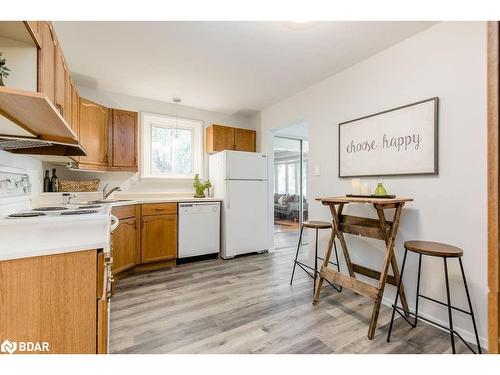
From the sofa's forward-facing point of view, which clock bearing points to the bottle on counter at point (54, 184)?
The bottle on counter is roughly at 1 o'clock from the sofa.

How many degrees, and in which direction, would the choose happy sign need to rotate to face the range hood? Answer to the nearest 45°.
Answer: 0° — it already faces it

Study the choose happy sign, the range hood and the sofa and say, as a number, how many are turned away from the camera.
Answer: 0

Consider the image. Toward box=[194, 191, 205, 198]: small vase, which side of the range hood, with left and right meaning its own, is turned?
left

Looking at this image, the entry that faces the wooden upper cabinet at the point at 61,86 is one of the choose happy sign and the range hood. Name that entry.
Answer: the choose happy sign

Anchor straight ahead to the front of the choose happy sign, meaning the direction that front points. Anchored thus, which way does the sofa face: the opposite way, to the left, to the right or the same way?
to the left

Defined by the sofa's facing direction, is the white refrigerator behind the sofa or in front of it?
in front

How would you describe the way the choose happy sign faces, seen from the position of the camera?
facing the viewer and to the left of the viewer

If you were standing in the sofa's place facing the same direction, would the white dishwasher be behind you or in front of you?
in front

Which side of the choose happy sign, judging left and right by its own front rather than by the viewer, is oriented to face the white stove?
front

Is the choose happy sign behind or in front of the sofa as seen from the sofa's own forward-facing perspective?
in front

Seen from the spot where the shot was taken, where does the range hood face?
facing the viewer and to the right of the viewer

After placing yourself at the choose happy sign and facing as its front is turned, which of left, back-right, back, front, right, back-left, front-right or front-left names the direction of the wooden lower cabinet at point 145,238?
front-right

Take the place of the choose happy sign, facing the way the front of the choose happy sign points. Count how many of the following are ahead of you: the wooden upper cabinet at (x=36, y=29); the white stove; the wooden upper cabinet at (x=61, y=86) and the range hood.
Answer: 4

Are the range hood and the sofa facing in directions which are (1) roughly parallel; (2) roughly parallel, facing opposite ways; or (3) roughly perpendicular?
roughly perpendicular

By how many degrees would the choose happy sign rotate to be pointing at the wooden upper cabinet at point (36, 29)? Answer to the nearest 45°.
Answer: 0° — it already faces it

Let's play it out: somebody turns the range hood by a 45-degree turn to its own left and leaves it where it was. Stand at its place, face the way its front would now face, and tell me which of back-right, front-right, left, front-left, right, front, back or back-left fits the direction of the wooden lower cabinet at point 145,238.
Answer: front-left

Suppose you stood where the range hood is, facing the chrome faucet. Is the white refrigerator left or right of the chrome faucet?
right

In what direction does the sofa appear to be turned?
toward the camera
